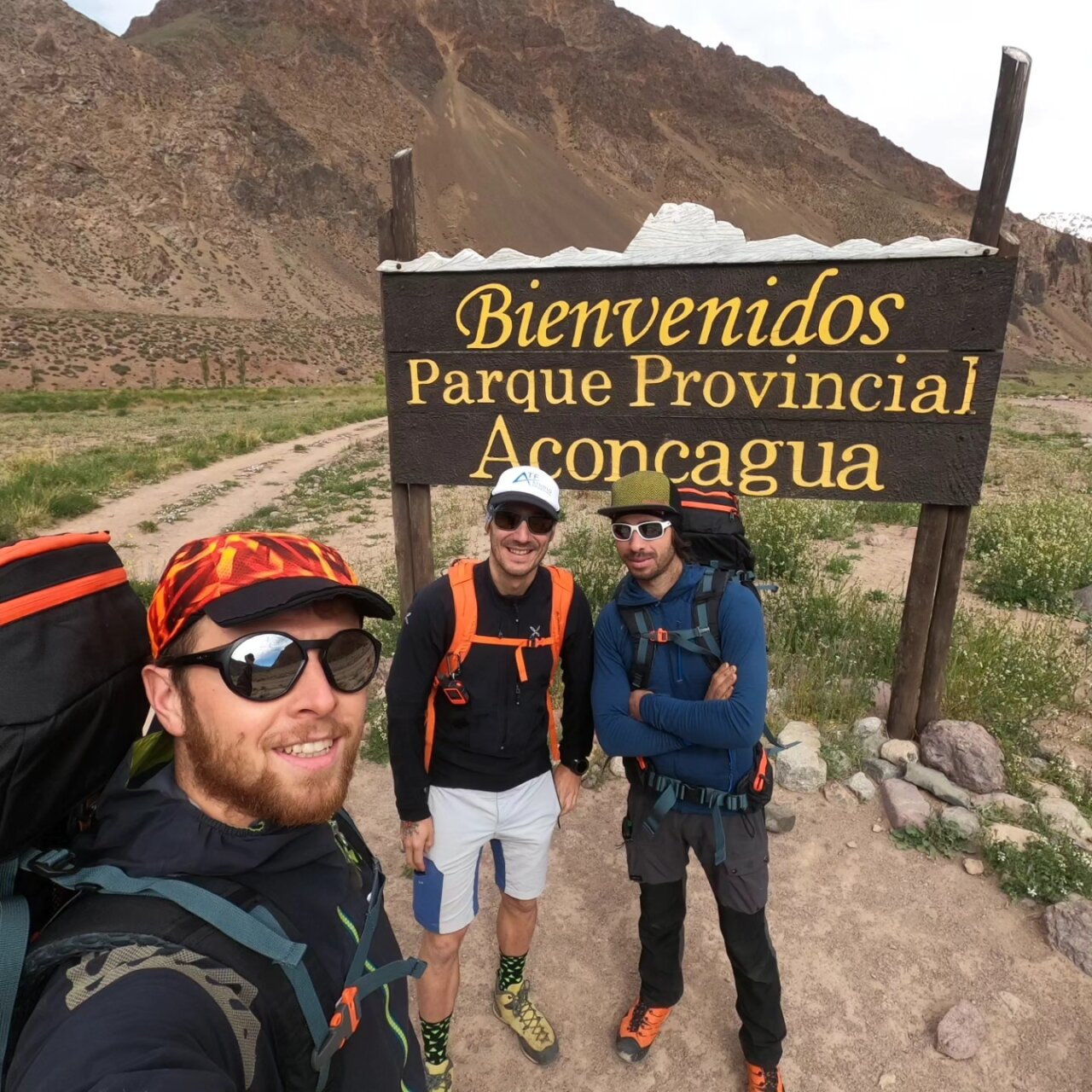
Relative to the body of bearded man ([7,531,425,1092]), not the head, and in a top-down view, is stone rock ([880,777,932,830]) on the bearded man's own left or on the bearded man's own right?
on the bearded man's own left

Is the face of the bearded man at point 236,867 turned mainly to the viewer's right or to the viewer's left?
to the viewer's right

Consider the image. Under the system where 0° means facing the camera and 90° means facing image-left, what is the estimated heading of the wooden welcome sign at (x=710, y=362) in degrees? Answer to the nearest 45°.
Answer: approximately 0°
